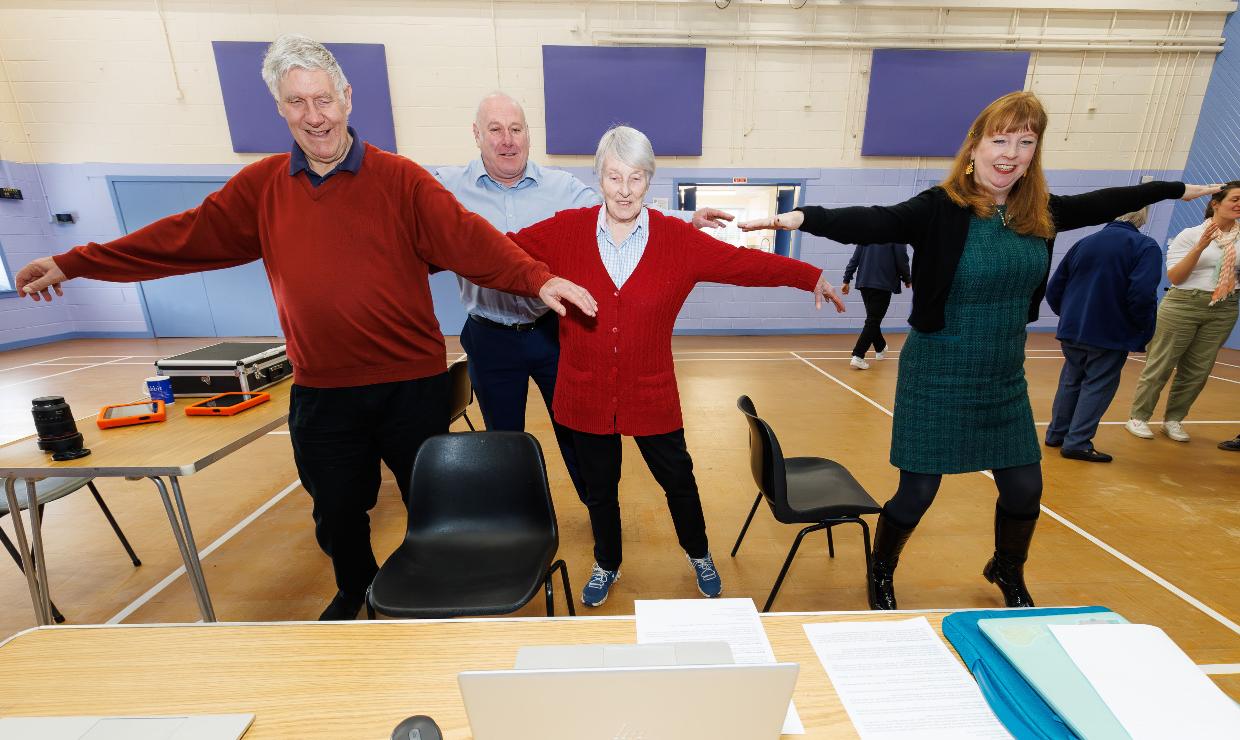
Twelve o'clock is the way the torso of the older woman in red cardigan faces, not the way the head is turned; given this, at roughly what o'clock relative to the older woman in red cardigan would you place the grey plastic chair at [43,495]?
The grey plastic chair is roughly at 3 o'clock from the older woman in red cardigan.

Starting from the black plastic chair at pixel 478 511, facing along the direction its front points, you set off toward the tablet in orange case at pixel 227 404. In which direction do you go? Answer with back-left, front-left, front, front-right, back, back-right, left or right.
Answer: back-right

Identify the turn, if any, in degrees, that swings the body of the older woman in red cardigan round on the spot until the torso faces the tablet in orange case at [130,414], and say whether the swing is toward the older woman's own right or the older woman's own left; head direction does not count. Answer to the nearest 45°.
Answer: approximately 90° to the older woman's own right

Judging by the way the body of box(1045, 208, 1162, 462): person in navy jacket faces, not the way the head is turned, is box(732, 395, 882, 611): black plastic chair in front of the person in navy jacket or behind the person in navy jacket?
behind

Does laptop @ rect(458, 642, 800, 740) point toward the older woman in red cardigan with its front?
yes

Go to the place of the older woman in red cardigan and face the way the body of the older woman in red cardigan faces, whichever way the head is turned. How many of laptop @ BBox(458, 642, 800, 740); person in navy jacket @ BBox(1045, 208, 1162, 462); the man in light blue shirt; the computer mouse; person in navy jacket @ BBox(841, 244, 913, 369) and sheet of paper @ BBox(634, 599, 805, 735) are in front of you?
3

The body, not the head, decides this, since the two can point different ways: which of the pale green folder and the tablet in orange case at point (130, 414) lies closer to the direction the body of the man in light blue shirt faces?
the pale green folder

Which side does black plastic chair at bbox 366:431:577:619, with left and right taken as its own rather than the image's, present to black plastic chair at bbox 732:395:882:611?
left
